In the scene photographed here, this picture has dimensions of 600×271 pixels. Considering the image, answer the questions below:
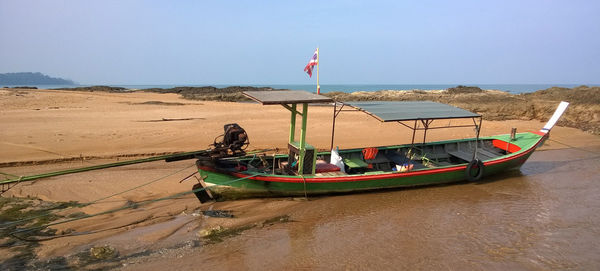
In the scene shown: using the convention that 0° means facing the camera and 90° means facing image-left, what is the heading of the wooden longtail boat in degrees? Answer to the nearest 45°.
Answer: approximately 225°

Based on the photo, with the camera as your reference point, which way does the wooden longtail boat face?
facing away from the viewer and to the right of the viewer
